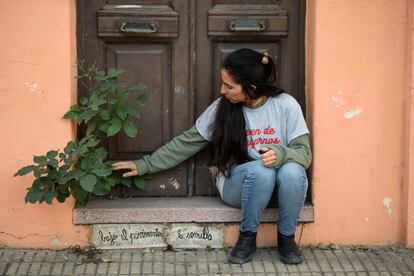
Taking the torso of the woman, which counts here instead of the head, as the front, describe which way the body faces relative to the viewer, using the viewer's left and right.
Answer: facing the viewer

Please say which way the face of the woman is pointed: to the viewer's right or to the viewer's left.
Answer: to the viewer's left

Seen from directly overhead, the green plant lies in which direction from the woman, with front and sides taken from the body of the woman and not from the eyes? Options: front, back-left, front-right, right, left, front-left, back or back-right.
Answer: right

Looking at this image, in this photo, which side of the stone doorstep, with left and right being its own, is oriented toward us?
front
